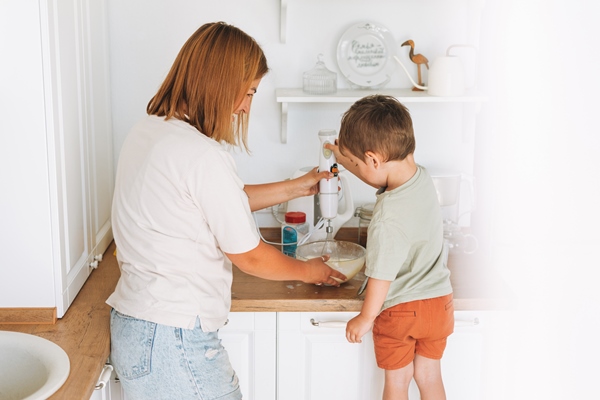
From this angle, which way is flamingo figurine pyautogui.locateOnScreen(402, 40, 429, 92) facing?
to the viewer's left

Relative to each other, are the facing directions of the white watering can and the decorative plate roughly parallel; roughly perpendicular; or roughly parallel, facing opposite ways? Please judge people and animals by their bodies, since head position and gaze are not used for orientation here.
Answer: roughly perpendicular

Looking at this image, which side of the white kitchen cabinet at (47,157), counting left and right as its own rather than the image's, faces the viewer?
right
